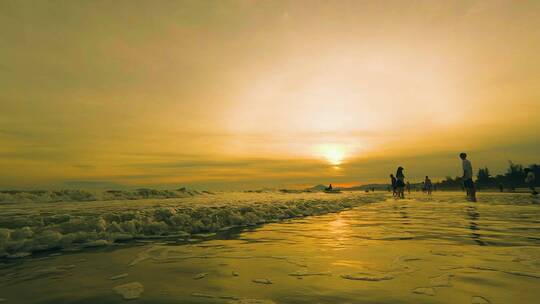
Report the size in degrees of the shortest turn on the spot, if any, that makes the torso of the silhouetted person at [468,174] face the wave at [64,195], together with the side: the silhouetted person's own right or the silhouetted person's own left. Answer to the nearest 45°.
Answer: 0° — they already face it

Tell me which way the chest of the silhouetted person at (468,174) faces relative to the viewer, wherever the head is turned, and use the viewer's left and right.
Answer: facing to the left of the viewer
